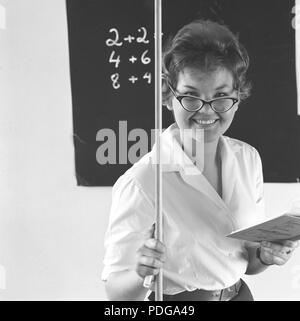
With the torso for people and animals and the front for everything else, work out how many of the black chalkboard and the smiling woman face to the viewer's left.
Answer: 0

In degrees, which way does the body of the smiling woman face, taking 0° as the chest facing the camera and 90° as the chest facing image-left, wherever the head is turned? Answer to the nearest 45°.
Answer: approximately 315°

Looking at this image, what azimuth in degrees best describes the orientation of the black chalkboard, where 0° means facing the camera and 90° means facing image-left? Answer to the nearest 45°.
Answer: approximately 0°
